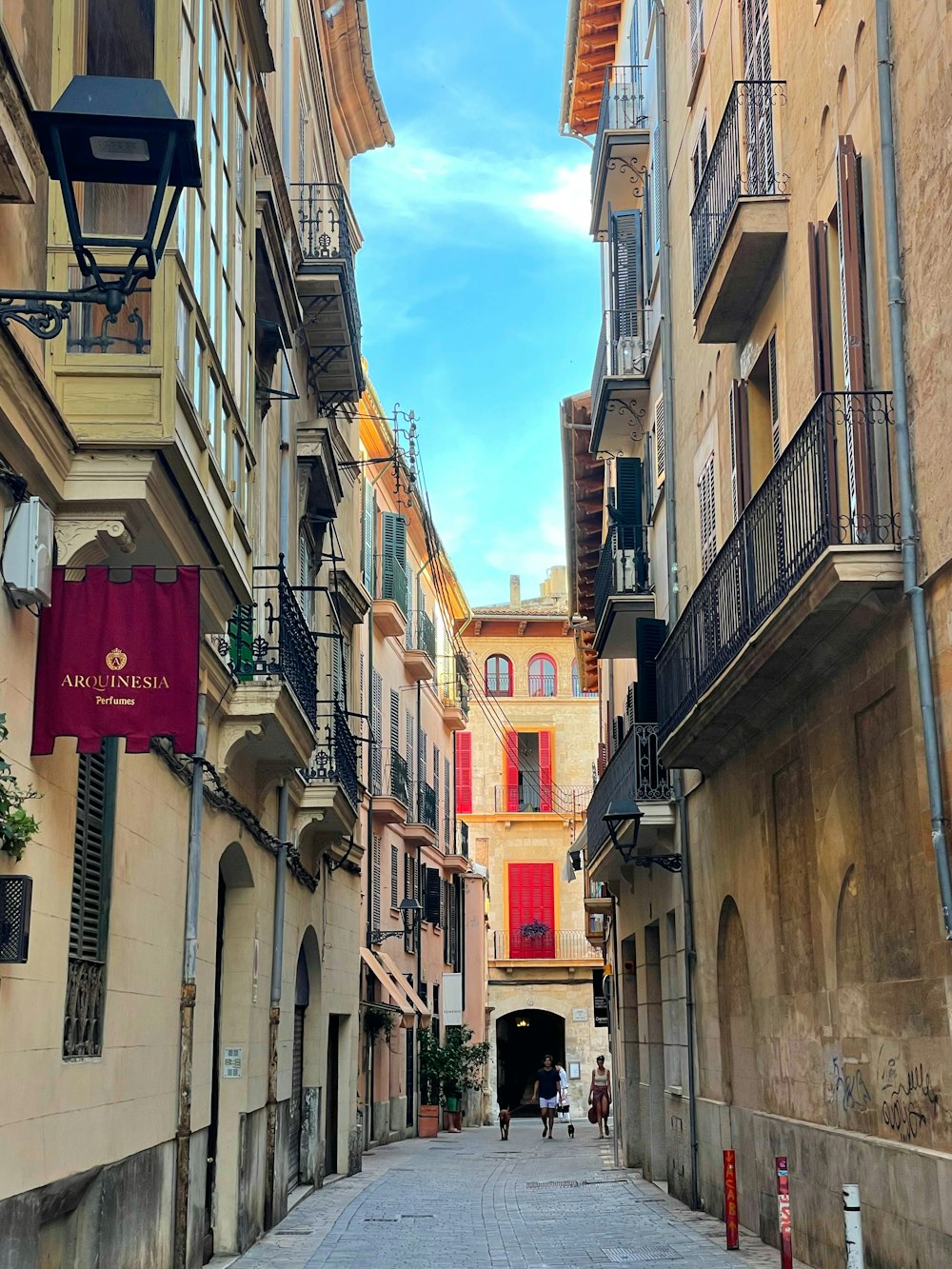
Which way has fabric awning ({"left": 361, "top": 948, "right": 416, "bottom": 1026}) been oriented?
to the viewer's right

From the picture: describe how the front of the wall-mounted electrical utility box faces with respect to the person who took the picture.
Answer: facing to the right of the viewer

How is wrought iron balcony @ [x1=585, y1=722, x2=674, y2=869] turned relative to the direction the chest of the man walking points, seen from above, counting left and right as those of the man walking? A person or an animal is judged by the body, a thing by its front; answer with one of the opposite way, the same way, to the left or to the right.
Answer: to the right

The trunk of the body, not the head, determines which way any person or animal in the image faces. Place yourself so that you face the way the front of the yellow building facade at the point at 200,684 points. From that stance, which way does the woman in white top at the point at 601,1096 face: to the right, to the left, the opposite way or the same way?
to the right

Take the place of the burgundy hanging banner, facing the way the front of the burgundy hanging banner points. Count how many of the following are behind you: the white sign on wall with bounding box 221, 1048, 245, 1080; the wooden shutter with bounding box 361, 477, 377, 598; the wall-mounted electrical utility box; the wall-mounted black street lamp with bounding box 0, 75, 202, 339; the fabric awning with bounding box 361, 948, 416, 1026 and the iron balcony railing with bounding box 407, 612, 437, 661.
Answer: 4

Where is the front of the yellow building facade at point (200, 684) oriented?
to the viewer's right

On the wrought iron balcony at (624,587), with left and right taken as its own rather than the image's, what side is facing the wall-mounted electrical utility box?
left

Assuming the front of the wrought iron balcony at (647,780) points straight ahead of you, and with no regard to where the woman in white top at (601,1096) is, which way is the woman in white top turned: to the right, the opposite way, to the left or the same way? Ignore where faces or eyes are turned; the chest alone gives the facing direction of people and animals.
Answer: to the left

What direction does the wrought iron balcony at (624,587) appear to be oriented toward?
to the viewer's left

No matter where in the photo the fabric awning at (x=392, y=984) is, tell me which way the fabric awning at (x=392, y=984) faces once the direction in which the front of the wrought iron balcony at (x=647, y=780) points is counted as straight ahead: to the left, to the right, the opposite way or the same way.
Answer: the opposite way

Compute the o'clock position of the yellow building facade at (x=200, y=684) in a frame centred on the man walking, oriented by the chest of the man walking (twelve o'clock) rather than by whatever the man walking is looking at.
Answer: The yellow building facade is roughly at 12 o'clock from the man walking.

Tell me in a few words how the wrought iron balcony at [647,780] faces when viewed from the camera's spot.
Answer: facing to the left of the viewer

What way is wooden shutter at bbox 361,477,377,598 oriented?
to the viewer's right
